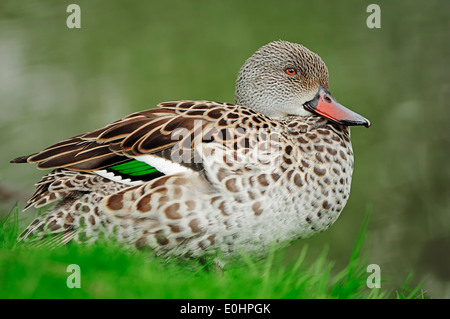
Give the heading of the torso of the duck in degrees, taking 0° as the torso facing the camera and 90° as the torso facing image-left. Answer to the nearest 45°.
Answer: approximately 270°
